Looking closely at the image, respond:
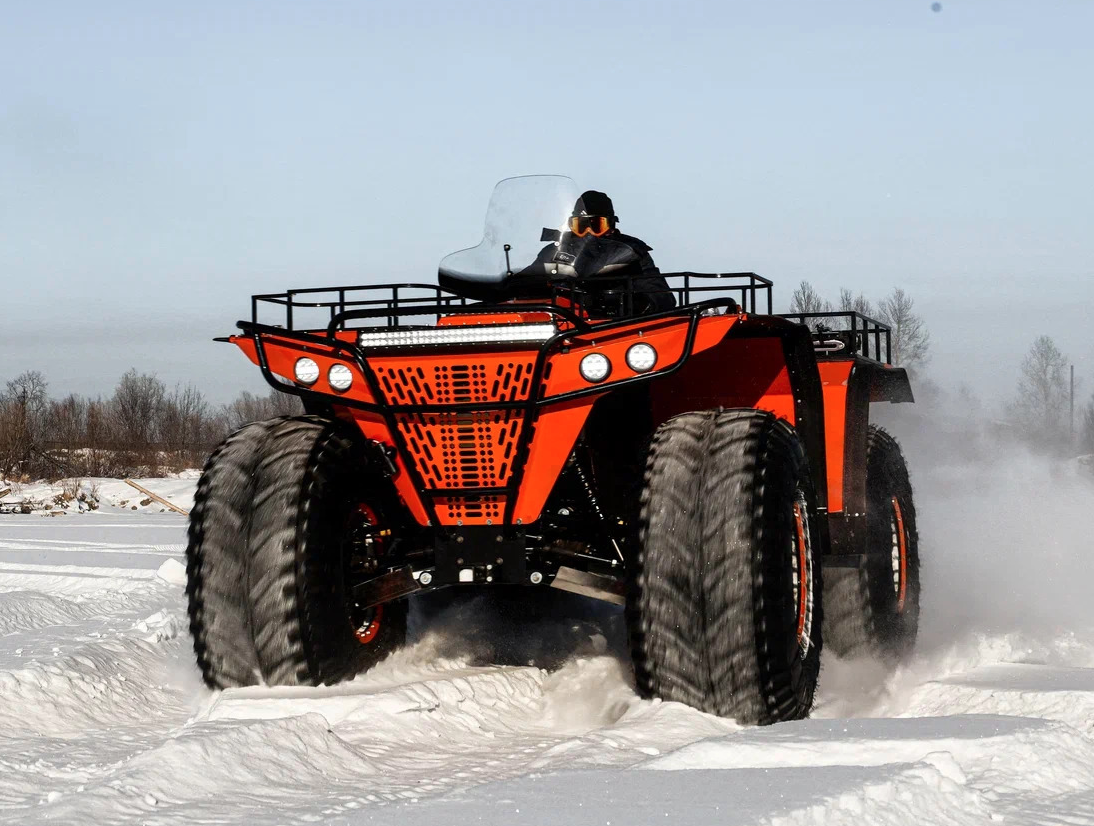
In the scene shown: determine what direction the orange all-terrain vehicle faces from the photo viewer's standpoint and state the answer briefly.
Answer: facing the viewer and to the left of the viewer
